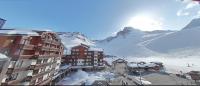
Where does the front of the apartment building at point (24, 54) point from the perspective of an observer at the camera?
facing the viewer and to the right of the viewer
